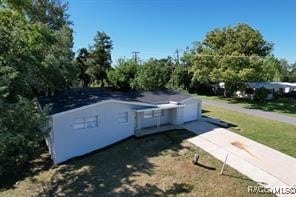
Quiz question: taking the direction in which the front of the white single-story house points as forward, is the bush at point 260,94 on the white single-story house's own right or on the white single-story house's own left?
on the white single-story house's own left

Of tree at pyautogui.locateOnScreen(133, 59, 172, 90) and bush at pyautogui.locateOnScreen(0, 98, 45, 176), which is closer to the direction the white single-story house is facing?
the bush

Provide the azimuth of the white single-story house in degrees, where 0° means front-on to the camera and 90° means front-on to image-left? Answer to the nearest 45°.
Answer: approximately 315°
